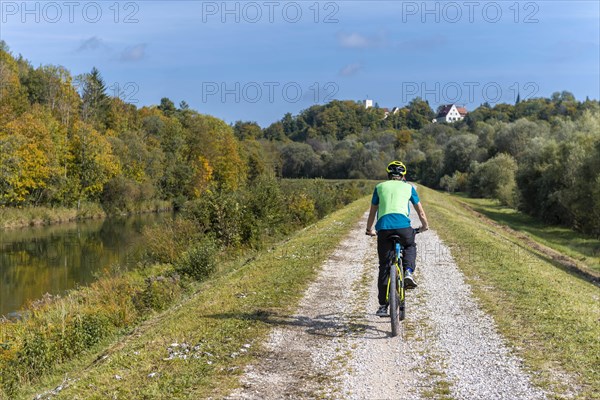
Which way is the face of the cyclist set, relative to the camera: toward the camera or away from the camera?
away from the camera

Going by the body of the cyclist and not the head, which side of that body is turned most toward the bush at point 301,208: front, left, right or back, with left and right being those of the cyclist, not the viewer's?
front

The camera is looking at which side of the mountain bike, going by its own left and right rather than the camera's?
back

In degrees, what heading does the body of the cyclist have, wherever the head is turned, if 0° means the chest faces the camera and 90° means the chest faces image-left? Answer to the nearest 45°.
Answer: approximately 180°

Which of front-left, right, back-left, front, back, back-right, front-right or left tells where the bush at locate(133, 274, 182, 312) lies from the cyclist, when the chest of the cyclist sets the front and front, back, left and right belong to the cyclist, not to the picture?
front-left

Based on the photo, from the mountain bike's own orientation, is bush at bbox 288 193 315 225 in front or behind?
in front
